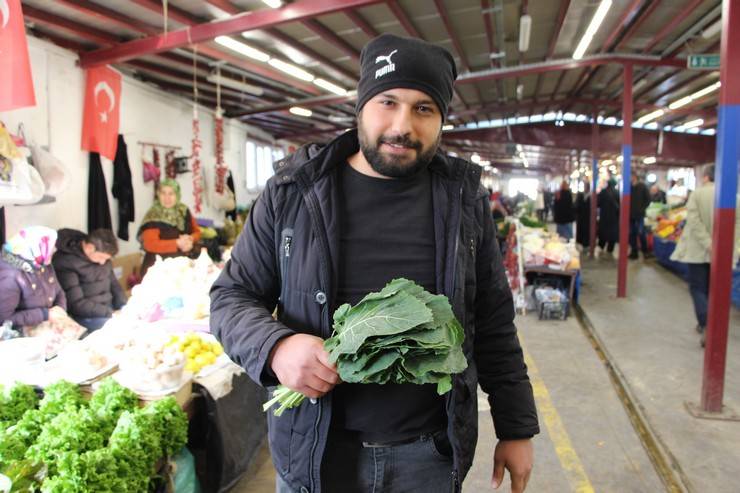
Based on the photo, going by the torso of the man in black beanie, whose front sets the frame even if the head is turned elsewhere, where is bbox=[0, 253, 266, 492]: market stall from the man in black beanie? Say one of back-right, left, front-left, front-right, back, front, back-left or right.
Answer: back-right

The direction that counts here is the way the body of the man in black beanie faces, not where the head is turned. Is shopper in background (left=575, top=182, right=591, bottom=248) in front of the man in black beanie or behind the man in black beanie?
behind

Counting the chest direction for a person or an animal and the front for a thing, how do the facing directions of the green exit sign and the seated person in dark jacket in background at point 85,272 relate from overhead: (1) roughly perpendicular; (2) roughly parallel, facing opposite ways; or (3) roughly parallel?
roughly perpendicular

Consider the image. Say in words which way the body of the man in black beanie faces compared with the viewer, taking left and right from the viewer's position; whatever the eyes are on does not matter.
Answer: facing the viewer

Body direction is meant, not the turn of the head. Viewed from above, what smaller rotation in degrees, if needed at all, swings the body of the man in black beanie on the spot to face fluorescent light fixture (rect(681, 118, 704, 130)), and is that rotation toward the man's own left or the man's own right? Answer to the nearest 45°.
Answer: approximately 135° to the man's own left

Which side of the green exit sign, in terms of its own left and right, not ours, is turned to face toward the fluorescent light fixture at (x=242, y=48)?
right

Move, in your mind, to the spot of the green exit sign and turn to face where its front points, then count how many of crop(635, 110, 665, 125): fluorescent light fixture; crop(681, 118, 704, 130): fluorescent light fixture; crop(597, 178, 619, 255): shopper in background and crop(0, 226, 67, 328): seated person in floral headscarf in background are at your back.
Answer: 3

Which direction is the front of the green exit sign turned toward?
toward the camera

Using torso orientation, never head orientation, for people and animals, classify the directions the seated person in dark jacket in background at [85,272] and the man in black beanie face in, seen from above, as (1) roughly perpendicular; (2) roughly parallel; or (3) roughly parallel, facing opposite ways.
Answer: roughly perpendicular

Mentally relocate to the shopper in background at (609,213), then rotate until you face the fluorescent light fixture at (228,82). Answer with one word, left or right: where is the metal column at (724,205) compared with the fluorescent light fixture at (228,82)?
left

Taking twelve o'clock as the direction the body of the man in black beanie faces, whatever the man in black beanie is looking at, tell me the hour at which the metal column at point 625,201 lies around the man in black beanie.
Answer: The metal column is roughly at 7 o'clock from the man in black beanie.

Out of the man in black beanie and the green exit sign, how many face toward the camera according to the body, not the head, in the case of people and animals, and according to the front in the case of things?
2
